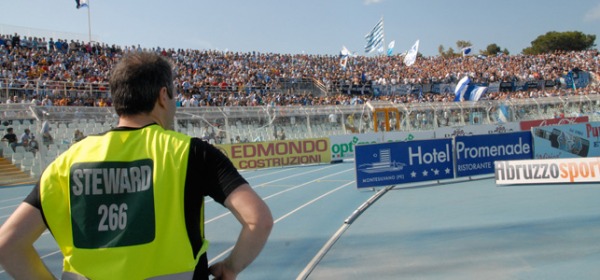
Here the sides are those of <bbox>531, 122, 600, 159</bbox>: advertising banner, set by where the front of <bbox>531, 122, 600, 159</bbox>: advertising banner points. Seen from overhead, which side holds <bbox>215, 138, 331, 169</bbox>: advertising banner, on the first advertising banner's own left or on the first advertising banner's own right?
on the first advertising banner's own right

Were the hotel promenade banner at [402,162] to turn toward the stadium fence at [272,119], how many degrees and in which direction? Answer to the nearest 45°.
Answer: approximately 135° to its right

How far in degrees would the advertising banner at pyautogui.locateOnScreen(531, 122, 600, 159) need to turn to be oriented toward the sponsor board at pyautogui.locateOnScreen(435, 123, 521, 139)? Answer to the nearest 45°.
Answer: approximately 135° to its right

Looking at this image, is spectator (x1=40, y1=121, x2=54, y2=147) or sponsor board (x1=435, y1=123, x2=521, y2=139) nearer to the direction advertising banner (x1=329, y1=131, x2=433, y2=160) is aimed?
the spectator

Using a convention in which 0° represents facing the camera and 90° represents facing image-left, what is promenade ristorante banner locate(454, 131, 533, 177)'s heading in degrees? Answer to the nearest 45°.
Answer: approximately 0°

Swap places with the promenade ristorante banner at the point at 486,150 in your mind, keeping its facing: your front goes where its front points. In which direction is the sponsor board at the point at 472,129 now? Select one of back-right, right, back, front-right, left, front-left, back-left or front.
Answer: back

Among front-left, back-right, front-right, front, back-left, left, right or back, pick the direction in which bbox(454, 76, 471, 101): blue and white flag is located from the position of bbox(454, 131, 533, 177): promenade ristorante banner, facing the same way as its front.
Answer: back

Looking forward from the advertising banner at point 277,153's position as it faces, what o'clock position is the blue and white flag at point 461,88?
The blue and white flag is roughly at 8 o'clock from the advertising banner.

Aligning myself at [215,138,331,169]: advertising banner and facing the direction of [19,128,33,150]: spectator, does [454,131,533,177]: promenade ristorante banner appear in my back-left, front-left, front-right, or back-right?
back-left

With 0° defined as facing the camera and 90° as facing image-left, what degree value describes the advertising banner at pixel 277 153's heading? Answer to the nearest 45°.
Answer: approximately 0°
